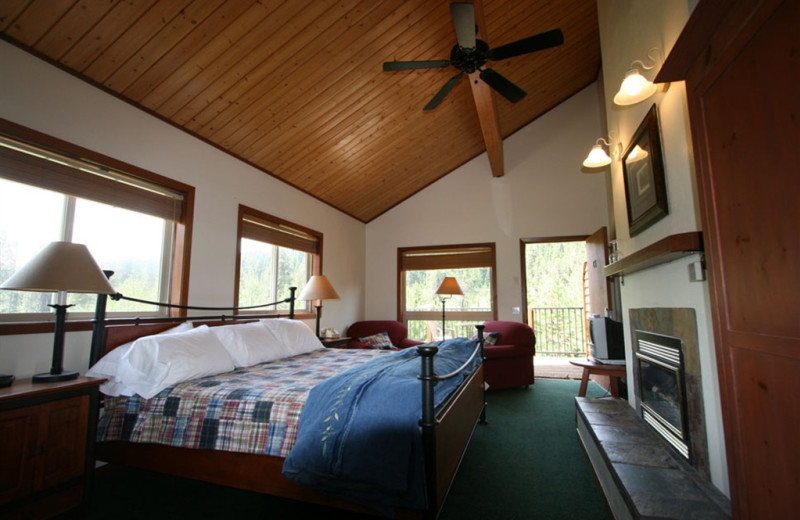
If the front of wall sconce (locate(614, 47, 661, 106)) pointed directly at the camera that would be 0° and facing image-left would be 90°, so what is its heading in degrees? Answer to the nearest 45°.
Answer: approximately 90°

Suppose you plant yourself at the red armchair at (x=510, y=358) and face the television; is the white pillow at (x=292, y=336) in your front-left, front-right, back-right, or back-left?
back-right

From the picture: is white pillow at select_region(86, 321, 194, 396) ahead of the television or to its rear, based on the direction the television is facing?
ahead

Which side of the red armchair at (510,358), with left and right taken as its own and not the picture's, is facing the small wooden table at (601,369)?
left

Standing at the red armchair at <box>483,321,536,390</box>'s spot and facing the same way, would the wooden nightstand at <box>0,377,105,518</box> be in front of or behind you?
in front

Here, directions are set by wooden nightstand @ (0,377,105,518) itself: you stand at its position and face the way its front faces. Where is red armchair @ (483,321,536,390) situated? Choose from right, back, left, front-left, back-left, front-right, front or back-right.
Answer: front-left

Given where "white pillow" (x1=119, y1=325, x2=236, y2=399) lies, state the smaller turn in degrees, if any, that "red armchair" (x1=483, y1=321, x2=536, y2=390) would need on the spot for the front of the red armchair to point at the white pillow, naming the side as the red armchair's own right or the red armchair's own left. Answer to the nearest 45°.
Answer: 0° — it already faces it

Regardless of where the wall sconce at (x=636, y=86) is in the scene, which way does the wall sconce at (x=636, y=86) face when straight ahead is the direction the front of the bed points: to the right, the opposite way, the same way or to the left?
the opposite way
